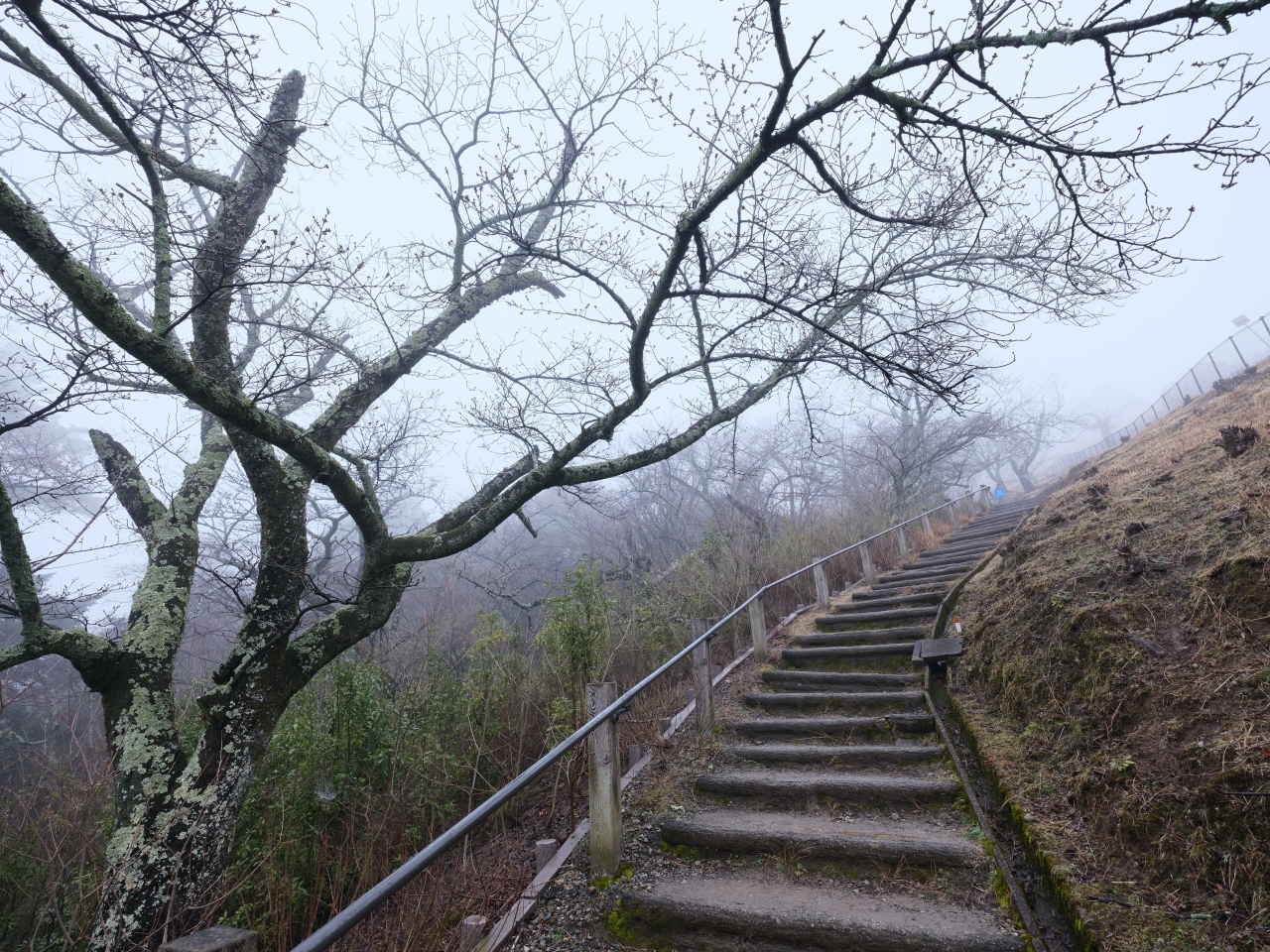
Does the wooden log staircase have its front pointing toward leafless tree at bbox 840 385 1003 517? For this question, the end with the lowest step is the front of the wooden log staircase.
no

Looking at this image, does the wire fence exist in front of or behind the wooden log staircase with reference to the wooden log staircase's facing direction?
behind

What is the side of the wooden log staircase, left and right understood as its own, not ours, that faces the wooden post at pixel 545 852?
right

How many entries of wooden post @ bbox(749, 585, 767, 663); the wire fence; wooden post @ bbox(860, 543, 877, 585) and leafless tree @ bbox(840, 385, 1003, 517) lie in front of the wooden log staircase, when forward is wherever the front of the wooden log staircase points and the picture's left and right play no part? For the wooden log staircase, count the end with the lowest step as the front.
0

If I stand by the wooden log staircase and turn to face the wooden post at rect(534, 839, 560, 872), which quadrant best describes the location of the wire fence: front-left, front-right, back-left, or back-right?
back-right

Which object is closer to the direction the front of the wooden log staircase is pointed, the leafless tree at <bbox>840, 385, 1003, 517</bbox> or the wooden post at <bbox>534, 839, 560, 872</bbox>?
the wooden post

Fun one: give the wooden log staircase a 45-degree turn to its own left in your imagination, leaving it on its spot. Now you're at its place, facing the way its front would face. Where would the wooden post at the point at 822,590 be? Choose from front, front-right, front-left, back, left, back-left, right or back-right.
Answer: back-left

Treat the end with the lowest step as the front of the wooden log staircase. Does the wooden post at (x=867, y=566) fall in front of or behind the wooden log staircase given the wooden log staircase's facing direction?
behind

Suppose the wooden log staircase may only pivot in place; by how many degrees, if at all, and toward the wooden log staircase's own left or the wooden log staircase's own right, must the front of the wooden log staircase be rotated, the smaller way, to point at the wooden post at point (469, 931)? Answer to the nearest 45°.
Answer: approximately 45° to the wooden log staircase's own right

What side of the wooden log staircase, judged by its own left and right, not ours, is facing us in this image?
front
